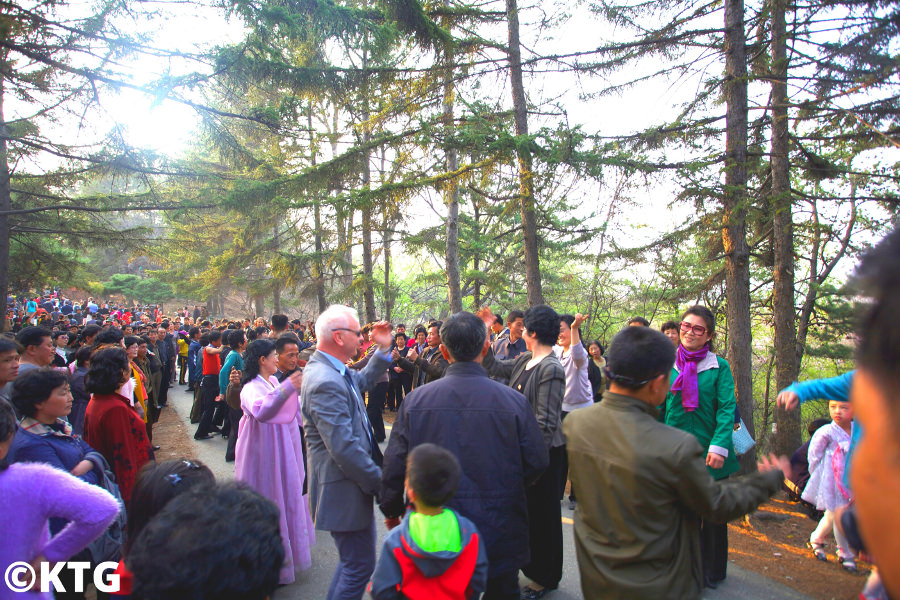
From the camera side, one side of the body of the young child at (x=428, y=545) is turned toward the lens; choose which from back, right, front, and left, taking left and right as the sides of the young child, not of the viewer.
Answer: back

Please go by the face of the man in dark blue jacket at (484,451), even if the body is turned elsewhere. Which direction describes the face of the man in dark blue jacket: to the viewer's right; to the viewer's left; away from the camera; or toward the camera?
away from the camera

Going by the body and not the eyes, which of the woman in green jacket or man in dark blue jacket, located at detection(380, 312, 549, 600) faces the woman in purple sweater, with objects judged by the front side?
the woman in green jacket

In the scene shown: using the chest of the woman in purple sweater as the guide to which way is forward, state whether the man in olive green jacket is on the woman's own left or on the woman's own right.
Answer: on the woman's own right

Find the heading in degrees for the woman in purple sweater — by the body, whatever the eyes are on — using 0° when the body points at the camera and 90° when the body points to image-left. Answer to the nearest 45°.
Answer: approximately 180°

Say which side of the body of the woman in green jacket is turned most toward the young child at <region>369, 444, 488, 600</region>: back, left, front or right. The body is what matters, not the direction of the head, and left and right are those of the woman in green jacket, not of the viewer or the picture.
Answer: front

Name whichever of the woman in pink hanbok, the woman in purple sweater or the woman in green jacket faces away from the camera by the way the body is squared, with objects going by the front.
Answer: the woman in purple sweater

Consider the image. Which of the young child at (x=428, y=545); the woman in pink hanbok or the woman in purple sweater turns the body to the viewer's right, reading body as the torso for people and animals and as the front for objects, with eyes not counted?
the woman in pink hanbok

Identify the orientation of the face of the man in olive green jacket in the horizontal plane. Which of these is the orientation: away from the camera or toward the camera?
away from the camera

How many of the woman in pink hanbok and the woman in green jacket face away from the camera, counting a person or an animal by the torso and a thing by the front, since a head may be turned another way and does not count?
0
